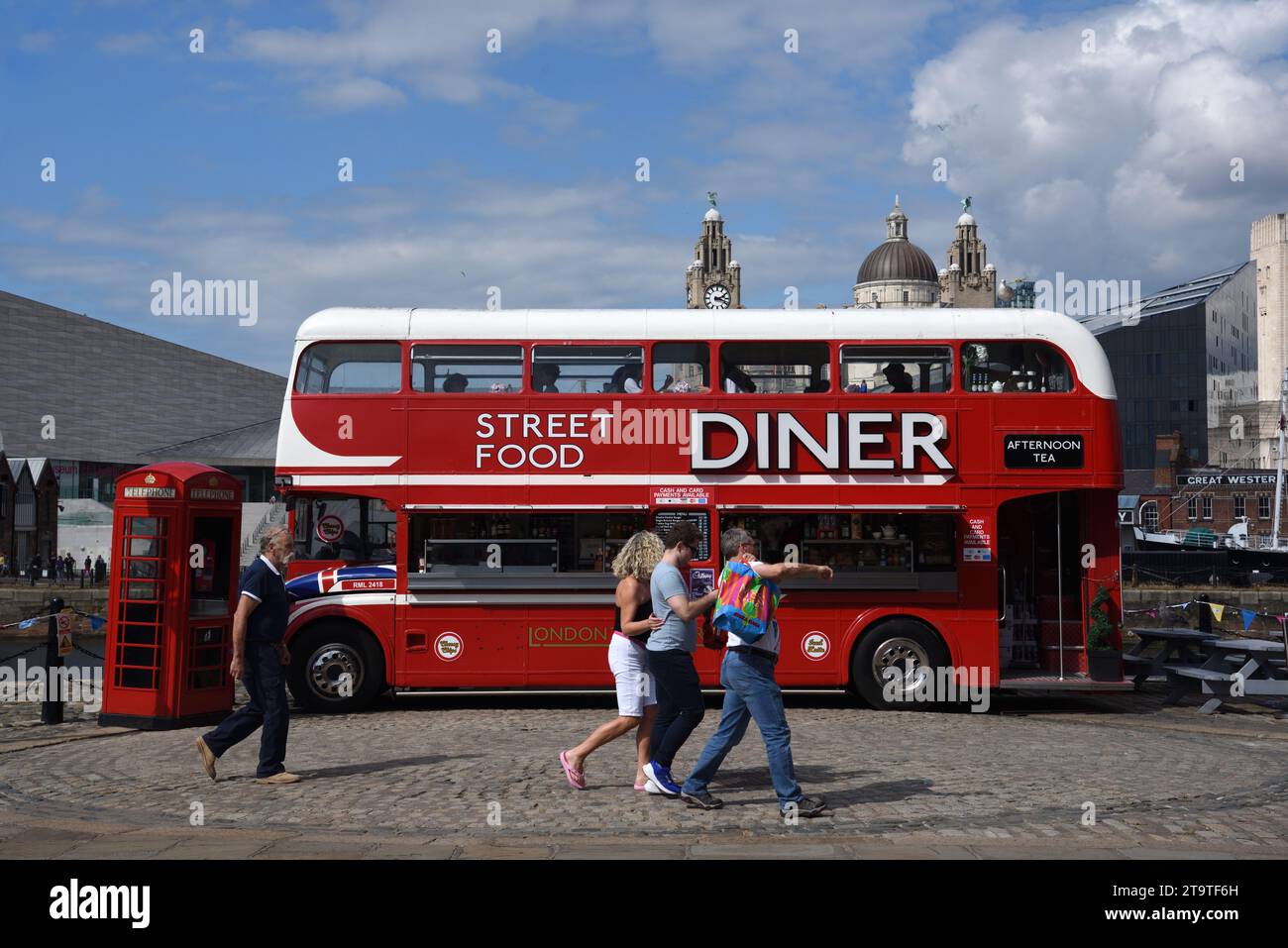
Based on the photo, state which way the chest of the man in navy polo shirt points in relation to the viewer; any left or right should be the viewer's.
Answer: facing to the right of the viewer

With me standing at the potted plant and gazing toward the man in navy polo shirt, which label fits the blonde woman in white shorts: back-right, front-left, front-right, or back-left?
front-left

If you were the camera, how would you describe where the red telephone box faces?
facing the viewer and to the right of the viewer

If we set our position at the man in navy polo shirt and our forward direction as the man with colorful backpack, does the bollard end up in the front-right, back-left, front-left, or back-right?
back-left

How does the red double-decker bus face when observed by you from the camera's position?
facing to the left of the viewer

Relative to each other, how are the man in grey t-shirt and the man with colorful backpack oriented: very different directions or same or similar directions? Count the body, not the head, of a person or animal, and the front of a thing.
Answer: same or similar directions
